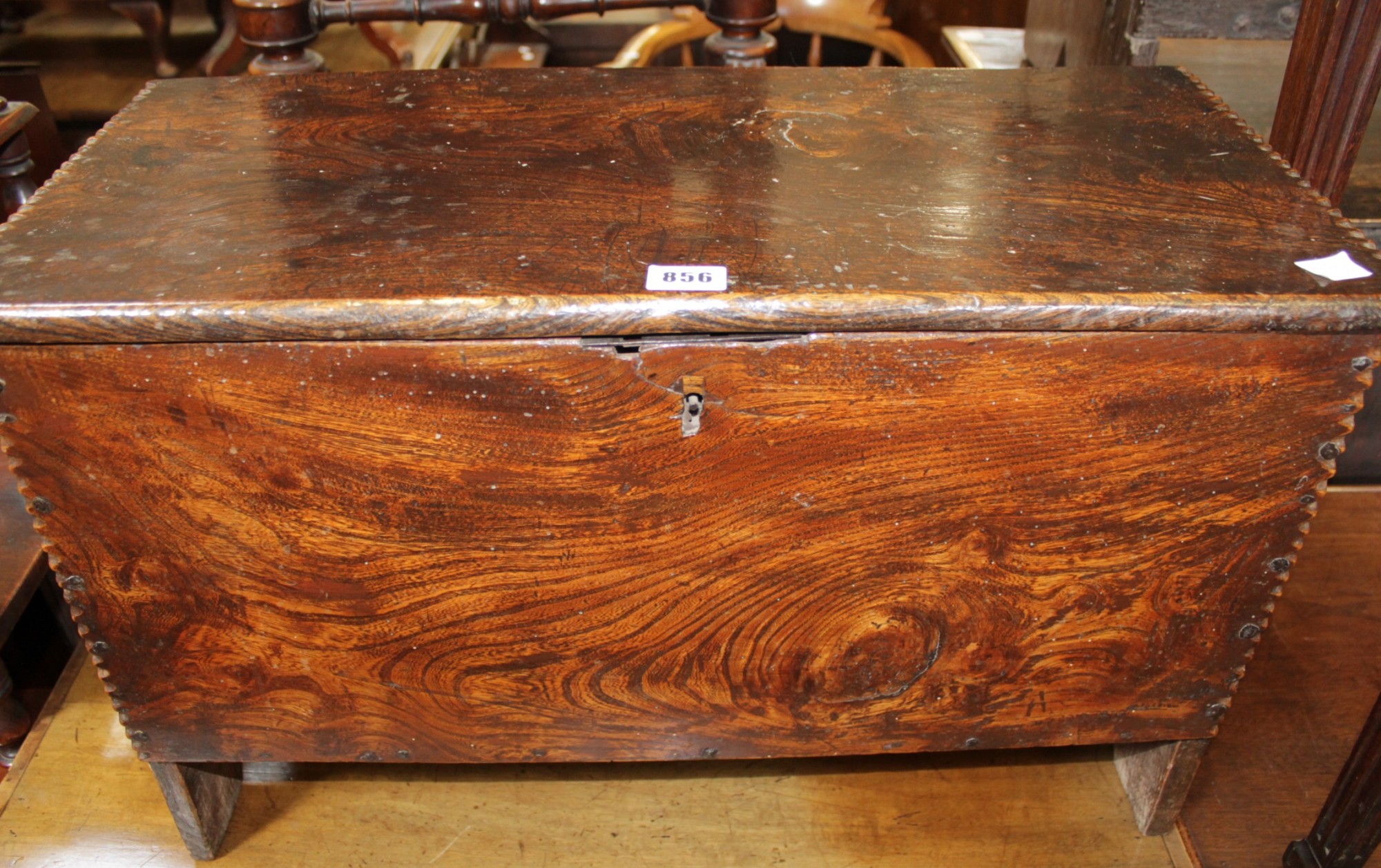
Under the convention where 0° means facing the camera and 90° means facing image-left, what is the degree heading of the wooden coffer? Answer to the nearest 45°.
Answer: approximately 0°
